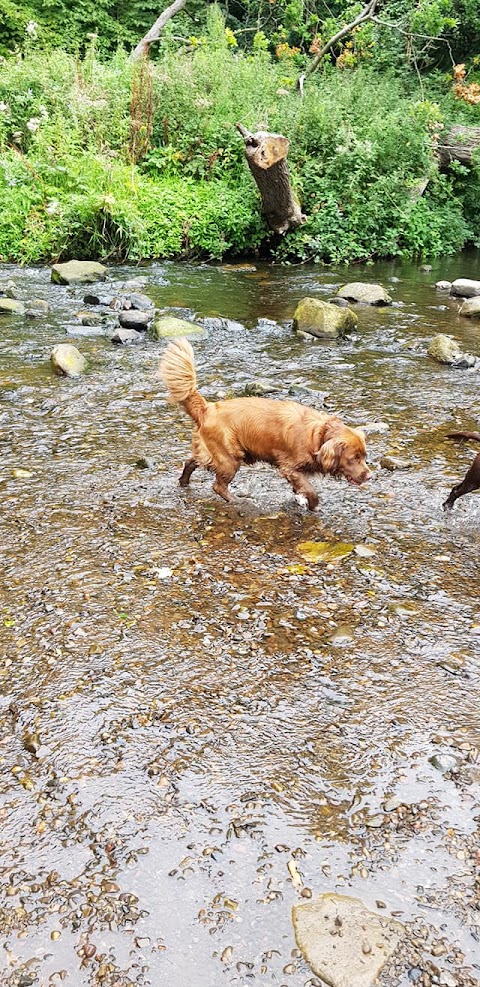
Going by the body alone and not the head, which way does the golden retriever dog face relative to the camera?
to the viewer's right

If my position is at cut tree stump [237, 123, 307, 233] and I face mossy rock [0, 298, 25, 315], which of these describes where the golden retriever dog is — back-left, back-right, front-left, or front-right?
front-left

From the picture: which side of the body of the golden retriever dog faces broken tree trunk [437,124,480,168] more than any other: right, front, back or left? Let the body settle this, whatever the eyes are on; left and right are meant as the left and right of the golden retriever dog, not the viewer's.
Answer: left

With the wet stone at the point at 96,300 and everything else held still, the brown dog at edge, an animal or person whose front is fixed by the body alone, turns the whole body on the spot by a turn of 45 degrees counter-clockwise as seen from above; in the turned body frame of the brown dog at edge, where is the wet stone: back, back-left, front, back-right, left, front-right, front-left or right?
left

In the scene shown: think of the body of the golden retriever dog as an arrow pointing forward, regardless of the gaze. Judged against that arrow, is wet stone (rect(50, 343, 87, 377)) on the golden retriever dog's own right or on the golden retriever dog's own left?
on the golden retriever dog's own left

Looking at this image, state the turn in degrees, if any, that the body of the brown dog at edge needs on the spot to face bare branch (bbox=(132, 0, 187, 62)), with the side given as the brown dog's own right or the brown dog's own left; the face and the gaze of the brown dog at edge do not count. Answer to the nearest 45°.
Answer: approximately 135° to the brown dog's own left

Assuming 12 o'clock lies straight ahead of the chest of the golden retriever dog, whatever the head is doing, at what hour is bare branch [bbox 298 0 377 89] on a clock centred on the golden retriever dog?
The bare branch is roughly at 9 o'clock from the golden retriever dog.

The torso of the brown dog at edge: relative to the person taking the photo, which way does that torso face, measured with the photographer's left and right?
facing to the right of the viewer

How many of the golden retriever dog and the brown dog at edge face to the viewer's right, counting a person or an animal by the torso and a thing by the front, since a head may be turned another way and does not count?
2

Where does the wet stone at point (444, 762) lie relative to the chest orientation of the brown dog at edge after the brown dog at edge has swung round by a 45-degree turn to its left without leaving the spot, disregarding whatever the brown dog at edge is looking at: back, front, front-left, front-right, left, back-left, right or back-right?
back-right

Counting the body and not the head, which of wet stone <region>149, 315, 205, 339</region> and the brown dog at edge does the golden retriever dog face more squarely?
the brown dog at edge

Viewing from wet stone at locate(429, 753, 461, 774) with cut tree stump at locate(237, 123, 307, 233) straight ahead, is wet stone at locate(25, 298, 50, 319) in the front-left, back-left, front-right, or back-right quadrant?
front-left

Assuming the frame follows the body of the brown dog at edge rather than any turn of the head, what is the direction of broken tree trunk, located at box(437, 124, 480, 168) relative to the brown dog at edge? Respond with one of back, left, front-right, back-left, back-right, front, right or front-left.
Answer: left
